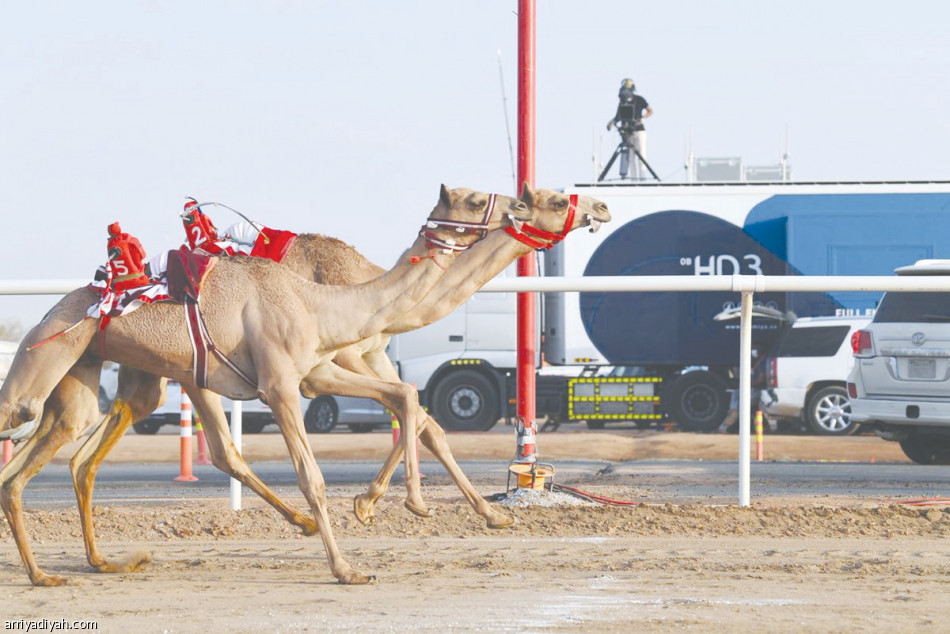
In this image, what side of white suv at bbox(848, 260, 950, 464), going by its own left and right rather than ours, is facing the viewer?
back

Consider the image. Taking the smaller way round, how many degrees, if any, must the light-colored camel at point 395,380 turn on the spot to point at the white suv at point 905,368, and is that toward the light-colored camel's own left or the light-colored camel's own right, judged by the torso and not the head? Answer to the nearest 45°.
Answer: approximately 45° to the light-colored camel's own left

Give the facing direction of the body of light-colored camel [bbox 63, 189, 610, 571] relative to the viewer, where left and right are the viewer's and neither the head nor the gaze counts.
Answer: facing to the right of the viewer

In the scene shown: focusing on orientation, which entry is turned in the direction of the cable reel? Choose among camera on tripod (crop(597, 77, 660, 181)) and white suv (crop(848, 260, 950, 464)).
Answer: the camera on tripod

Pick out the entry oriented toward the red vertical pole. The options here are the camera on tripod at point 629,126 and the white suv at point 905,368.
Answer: the camera on tripod

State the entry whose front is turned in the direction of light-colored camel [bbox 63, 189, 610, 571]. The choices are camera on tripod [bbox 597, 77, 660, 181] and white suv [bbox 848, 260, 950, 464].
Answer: the camera on tripod

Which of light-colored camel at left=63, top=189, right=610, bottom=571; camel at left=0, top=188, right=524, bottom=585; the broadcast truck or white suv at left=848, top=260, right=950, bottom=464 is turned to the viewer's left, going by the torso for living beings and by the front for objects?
the broadcast truck

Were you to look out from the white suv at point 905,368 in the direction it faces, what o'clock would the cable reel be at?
The cable reel is roughly at 7 o'clock from the white suv.

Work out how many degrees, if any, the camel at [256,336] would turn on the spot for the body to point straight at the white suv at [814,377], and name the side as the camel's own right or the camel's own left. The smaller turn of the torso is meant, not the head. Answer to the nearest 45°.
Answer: approximately 45° to the camel's own left

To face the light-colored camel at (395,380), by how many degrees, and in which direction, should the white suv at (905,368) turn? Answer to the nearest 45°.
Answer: approximately 180°

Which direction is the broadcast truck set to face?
to the viewer's left

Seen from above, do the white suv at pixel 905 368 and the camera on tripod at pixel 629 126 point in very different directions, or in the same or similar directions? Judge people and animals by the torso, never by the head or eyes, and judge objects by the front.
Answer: very different directions

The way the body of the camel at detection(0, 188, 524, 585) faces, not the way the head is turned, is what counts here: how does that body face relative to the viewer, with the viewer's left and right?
facing to the right of the viewer
